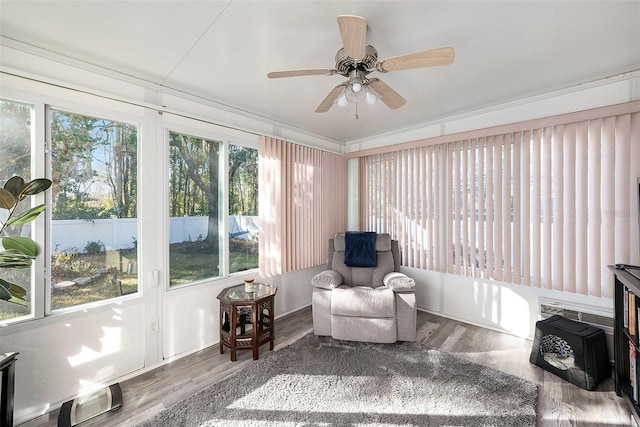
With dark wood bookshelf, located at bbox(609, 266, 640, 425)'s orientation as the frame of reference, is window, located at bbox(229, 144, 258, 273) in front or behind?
in front

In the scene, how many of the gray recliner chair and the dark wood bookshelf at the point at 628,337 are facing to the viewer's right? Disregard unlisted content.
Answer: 0

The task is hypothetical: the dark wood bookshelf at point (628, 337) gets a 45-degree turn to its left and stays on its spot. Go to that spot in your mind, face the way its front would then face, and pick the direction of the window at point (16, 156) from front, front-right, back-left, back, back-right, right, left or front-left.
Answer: front-right

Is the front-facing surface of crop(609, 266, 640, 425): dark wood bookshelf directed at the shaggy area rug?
yes

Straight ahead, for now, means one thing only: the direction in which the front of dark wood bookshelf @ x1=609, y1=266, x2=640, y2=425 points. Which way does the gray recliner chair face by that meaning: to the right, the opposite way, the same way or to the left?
to the left

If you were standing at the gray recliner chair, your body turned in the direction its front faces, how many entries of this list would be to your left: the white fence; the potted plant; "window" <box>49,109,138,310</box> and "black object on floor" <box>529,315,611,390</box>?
1

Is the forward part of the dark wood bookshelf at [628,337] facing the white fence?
yes

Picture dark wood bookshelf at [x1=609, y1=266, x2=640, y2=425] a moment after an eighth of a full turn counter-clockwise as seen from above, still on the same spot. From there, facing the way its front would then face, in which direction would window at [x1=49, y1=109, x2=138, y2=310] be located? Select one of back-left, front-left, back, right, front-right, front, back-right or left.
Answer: front-right

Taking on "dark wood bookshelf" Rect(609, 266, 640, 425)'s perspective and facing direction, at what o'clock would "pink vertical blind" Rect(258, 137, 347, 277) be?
The pink vertical blind is roughly at 1 o'clock from the dark wood bookshelf.

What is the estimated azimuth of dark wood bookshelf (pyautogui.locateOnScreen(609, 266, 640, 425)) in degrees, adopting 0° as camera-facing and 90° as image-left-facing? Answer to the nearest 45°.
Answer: approximately 45°

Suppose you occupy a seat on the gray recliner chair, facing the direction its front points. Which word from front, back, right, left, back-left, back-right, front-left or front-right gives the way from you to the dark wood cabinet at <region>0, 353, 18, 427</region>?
front-right

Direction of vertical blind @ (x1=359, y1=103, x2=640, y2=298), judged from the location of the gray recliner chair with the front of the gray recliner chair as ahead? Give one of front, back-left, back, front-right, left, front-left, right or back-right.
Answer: left

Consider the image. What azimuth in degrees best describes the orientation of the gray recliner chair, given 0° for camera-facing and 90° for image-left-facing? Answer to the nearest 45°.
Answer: approximately 0°
